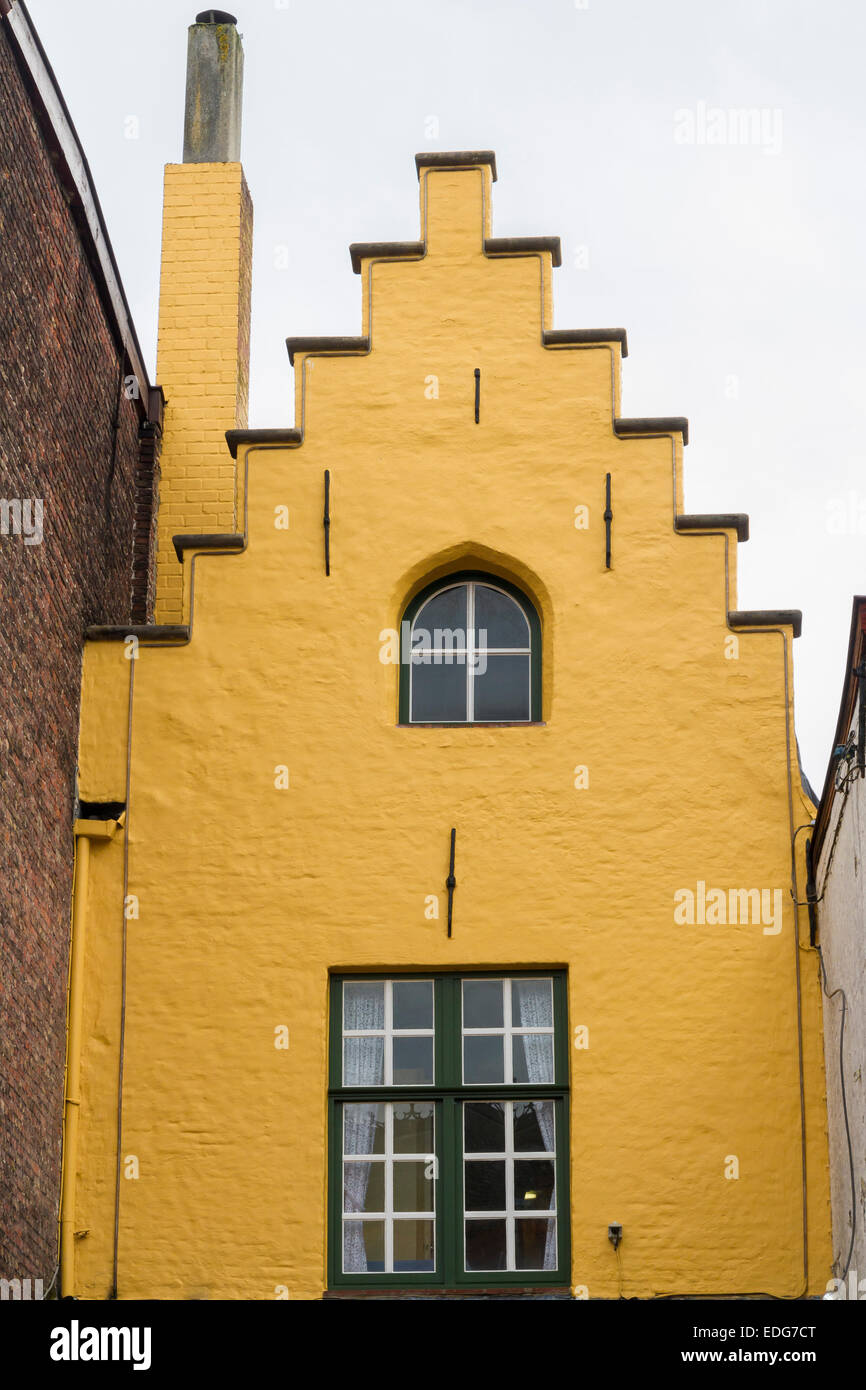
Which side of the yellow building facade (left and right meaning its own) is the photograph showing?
front
